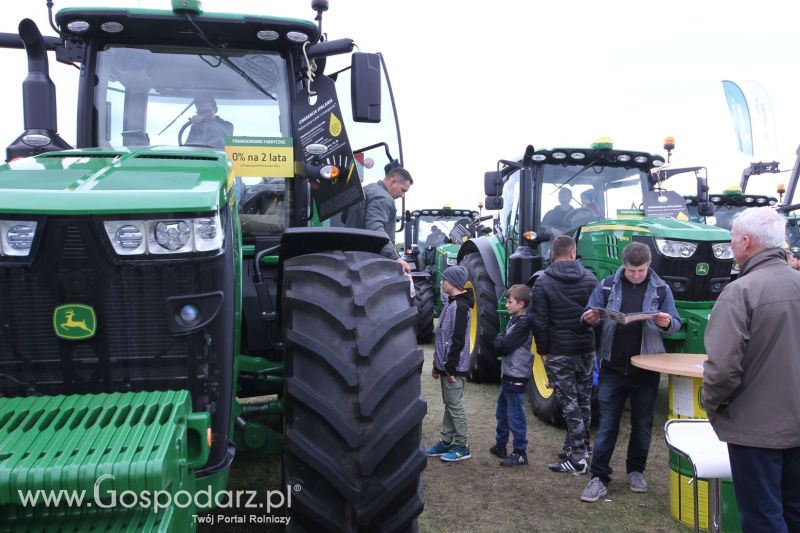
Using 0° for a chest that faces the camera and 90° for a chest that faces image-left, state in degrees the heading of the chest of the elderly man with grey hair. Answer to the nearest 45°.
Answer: approximately 135°

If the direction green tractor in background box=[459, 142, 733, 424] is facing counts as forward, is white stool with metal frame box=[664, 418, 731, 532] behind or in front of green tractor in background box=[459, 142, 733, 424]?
in front

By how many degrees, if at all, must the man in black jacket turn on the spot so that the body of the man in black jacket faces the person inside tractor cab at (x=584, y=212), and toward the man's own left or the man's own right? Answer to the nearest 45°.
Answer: approximately 45° to the man's own right

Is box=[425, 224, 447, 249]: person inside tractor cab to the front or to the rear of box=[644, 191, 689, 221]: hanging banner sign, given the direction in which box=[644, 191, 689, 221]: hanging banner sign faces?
to the rear

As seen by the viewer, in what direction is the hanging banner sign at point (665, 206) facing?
toward the camera

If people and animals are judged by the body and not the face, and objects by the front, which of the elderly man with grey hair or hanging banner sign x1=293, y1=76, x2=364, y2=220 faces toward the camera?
the hanging banner sign

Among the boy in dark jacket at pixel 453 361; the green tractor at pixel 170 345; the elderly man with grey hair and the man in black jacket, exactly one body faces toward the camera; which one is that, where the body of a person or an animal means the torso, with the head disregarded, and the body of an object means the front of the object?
the green tractor

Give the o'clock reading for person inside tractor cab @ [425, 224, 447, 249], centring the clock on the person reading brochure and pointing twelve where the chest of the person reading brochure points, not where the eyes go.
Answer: The person inside tractor cab is roughly at 5 o'clock from the person reading brochure.

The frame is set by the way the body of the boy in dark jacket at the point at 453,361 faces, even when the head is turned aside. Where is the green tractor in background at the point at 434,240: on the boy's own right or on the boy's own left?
on the boy's own right

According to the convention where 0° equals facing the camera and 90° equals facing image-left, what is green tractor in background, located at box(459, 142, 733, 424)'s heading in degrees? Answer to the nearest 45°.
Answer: approximately 315°

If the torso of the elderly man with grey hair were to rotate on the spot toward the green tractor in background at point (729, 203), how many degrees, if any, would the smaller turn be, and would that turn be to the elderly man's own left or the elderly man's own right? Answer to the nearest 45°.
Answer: approximately 45° to the elderly man's own right

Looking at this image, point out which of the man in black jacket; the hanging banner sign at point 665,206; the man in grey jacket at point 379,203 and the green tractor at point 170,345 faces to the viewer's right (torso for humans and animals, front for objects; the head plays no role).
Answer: the man in grey jacket

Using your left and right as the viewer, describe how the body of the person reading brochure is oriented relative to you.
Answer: facing the viewer
